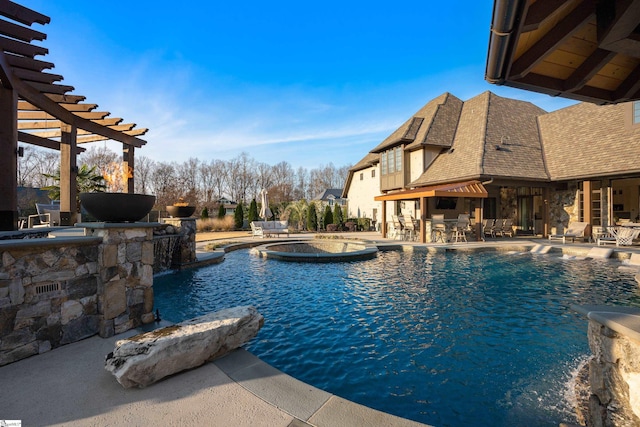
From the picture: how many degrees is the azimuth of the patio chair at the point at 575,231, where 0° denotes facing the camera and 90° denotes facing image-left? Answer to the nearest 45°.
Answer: approximately 45°

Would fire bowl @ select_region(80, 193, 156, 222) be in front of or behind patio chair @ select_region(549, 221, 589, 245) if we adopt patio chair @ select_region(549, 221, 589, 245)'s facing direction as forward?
in front

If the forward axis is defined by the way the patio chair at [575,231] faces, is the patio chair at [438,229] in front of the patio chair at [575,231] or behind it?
in front

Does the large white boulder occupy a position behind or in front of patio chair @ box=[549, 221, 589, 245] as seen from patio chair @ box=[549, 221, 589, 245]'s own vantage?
in front

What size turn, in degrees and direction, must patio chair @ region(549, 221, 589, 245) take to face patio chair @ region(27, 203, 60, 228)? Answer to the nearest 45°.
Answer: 0° — it already faces it

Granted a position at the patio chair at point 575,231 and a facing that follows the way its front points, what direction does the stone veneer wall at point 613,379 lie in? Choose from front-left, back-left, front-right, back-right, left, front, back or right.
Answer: front-left

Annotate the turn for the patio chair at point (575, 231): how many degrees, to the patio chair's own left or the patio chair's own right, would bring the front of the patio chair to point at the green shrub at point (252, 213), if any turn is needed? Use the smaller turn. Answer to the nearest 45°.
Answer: approximately 45° to the patio chair's own right
